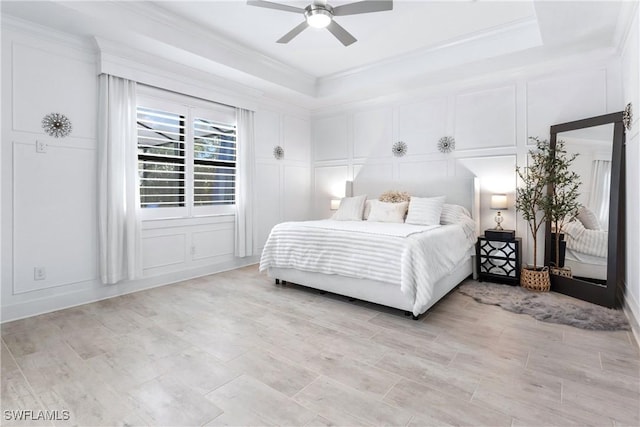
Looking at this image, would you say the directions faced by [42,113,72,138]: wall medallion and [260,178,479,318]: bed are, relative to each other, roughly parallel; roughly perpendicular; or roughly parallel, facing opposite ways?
roughly perpendicular

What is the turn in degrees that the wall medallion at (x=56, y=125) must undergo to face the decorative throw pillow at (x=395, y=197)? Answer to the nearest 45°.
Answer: approximately 90° to its left

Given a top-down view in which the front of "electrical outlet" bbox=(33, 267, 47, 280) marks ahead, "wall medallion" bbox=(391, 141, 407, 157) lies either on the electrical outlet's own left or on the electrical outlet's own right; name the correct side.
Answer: on the electrical outlet's own left

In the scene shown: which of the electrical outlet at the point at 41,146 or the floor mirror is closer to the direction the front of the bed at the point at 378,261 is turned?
the electrical outlet

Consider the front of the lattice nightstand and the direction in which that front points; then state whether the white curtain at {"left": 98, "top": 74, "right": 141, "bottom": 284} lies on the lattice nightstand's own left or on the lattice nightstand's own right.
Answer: on the lattice nightstand's own right

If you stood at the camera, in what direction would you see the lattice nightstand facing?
facing the viewer

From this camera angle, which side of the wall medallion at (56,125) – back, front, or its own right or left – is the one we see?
front

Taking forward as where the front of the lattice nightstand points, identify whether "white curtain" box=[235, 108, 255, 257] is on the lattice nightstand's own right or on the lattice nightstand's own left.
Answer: on the lattice nightstand's own right

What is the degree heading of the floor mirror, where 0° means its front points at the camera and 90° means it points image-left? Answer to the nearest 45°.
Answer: approximately 45°

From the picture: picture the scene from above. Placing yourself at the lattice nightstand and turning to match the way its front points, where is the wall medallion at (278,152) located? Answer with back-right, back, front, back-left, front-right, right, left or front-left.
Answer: right

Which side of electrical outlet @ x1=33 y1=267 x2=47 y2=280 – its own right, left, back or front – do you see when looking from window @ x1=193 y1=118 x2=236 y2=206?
left

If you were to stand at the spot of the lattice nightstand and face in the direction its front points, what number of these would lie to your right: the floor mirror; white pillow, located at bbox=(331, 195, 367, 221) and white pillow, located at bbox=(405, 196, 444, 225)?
2
